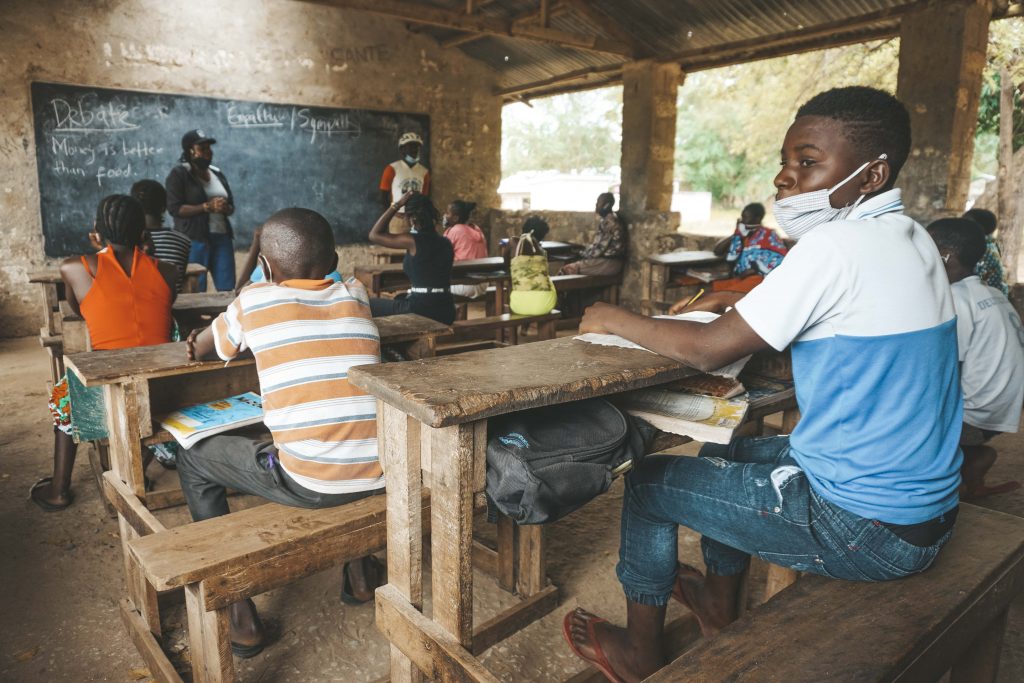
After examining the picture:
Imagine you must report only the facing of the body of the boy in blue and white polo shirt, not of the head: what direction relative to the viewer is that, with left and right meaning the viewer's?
facing to the left of the viewer

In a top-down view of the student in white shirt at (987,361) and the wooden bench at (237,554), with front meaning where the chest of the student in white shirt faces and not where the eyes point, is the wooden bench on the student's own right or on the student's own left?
on the student's own left

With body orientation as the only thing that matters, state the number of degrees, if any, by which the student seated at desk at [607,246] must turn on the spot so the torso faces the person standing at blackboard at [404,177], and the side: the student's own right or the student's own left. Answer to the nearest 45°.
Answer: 0° — they already face them

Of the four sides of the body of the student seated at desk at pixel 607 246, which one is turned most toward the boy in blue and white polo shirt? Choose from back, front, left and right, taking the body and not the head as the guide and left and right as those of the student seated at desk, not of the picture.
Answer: left

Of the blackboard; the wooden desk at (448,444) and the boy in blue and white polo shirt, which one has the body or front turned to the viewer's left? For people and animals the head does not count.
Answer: the boy in blue and white polo shirt

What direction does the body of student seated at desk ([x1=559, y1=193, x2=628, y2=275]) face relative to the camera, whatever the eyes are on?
to the viewer's left

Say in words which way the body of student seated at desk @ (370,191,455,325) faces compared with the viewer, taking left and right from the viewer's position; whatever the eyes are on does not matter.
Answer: facing away from the viewer and to the left of the viewer

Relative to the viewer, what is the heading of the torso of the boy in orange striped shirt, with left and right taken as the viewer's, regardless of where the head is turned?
facing away from the viewer and to the left of the viewer

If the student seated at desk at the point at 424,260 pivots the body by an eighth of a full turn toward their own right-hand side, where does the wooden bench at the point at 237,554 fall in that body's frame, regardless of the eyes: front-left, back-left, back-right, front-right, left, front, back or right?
back

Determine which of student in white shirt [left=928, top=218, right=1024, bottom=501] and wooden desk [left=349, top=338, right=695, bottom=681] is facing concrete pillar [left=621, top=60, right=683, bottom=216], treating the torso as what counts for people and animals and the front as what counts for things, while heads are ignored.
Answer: the student in white shirt

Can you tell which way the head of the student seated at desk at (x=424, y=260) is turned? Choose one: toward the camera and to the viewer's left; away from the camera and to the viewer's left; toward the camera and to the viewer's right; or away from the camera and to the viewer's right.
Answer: away from the camera and to the viewer's left
